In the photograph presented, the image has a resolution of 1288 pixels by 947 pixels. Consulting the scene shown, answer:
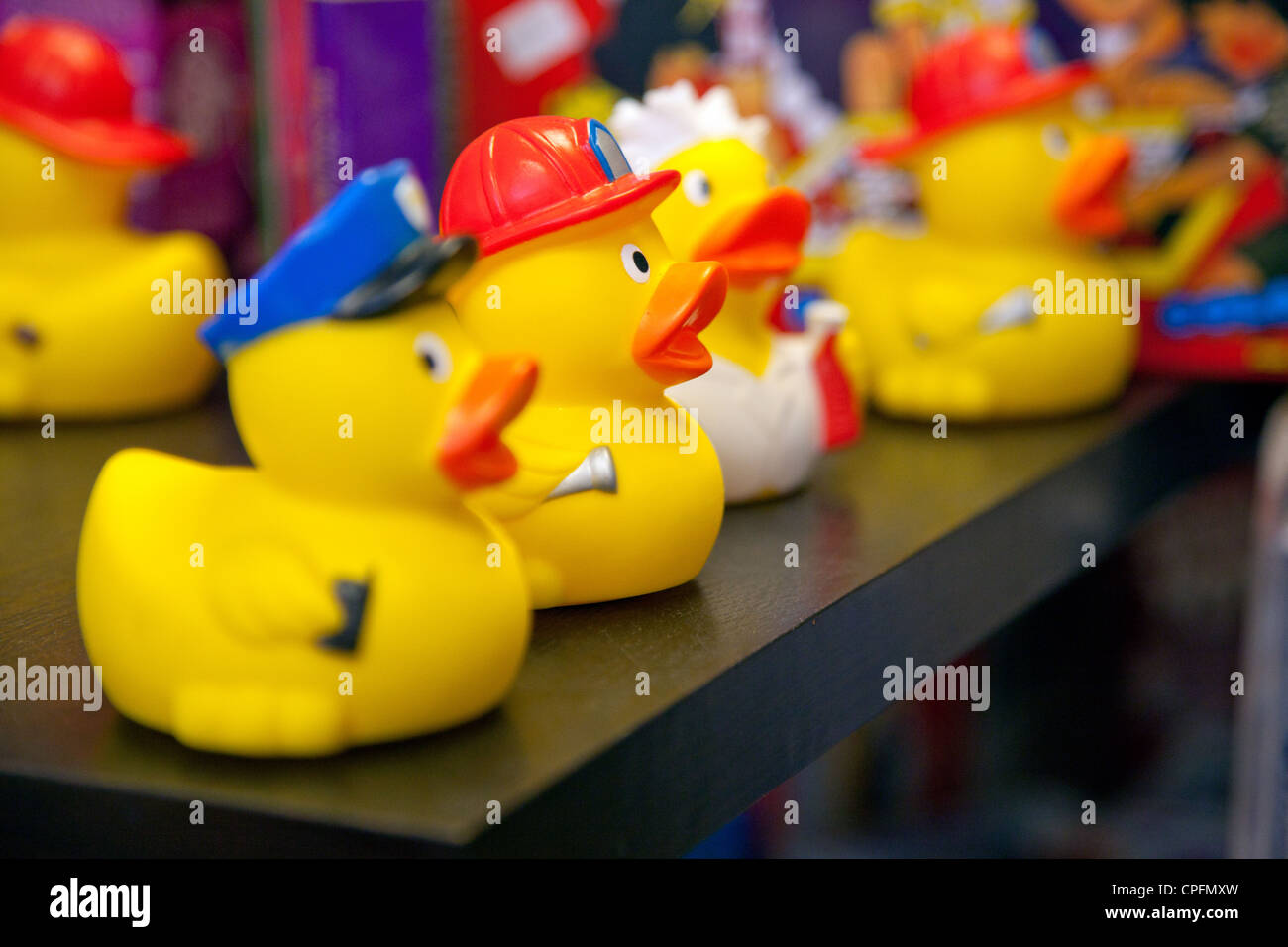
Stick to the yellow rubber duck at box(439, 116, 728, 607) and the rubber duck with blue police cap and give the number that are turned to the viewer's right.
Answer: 2

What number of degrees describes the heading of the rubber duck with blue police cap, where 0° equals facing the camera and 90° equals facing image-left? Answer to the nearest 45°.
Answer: approximately 270°

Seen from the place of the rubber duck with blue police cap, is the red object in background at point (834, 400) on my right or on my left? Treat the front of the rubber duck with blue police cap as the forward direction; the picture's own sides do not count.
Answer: on my left

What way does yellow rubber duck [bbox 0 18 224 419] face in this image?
to the viewer's left

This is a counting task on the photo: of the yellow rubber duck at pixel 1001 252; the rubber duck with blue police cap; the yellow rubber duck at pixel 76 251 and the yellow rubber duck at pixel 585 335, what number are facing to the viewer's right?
3

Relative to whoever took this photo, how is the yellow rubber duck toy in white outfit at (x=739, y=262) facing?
facing the viewer and to the right of the viewer

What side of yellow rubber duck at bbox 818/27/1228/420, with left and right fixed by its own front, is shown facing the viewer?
right

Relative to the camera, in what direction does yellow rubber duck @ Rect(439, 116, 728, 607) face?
facing to the right of the viewer
